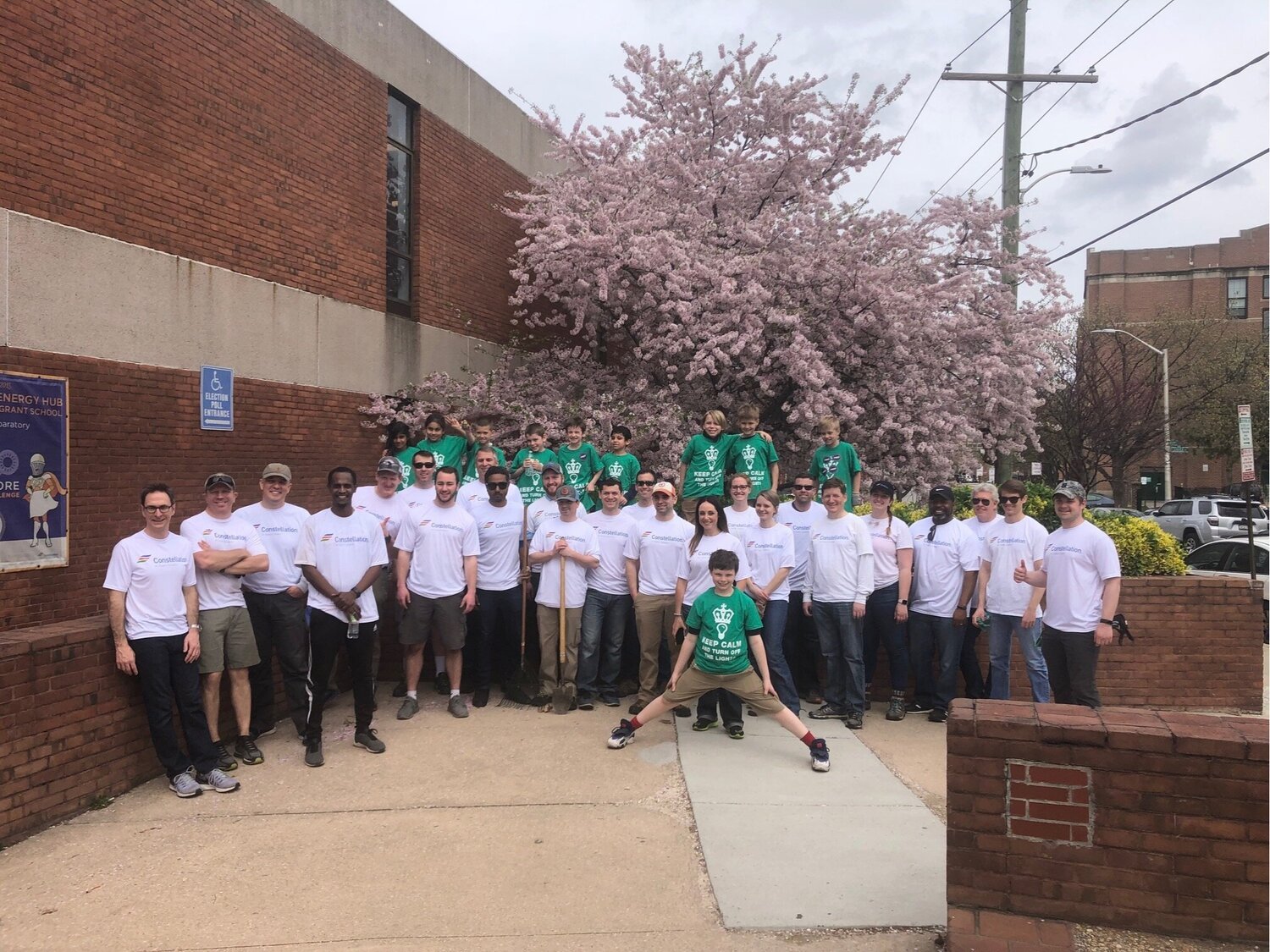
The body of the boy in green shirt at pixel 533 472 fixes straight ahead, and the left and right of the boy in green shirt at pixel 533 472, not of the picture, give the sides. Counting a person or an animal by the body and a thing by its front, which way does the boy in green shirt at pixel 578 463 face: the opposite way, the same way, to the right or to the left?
the same way

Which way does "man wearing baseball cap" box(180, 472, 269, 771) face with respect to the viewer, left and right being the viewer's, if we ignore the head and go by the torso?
facing the viewer and to the right of the viewer

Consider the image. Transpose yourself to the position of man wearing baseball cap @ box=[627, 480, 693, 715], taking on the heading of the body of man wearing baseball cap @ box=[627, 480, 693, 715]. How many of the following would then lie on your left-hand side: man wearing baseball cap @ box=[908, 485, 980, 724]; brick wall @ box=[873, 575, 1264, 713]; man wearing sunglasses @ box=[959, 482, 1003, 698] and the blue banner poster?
3

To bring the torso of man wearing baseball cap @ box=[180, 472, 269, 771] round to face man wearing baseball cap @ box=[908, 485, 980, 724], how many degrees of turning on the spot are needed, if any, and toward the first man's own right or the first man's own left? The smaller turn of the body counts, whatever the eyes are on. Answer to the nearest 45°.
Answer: approximately 45° to the first man's own left

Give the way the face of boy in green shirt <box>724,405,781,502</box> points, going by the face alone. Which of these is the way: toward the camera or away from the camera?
toward the camera

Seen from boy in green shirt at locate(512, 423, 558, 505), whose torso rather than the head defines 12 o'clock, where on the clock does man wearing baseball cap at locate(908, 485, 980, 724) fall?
The man wearing baseball cap is roughly at 10 o'clock from the boy in green shirt.

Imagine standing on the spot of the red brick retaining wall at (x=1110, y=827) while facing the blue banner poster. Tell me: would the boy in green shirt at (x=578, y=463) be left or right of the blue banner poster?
right

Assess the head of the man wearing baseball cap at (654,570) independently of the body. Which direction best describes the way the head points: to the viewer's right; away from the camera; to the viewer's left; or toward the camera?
toward the camera

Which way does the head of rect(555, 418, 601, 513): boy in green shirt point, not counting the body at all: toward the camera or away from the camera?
toward the camera

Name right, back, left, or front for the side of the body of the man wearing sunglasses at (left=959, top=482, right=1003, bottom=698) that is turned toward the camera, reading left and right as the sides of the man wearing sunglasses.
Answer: front

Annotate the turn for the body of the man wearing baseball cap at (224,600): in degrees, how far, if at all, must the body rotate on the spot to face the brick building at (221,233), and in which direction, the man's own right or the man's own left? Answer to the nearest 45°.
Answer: approximately 135° to the man's own left

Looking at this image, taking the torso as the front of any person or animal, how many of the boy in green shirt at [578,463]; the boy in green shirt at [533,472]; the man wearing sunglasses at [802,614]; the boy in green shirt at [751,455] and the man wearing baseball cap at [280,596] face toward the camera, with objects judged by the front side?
5

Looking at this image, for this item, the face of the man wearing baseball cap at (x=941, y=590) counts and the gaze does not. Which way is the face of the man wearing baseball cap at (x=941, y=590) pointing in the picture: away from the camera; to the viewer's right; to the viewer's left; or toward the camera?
toward the camera

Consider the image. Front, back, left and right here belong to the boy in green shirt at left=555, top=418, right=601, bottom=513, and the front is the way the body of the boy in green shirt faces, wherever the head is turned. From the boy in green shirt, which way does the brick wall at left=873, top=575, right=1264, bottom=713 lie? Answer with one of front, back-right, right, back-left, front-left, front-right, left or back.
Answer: left

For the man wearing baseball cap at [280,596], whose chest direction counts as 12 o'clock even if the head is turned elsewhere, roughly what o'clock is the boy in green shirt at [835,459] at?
The boy in green shirt is roughly at 9 o'clock from the man wearing baseball cap.

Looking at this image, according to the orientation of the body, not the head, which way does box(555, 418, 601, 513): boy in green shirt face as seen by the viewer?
toward the camera

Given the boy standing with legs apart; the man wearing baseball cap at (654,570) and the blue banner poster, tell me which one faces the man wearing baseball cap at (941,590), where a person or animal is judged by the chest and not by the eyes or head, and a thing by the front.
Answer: the blue banner poster

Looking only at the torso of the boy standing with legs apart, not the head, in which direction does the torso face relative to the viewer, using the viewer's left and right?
facing the viewer
